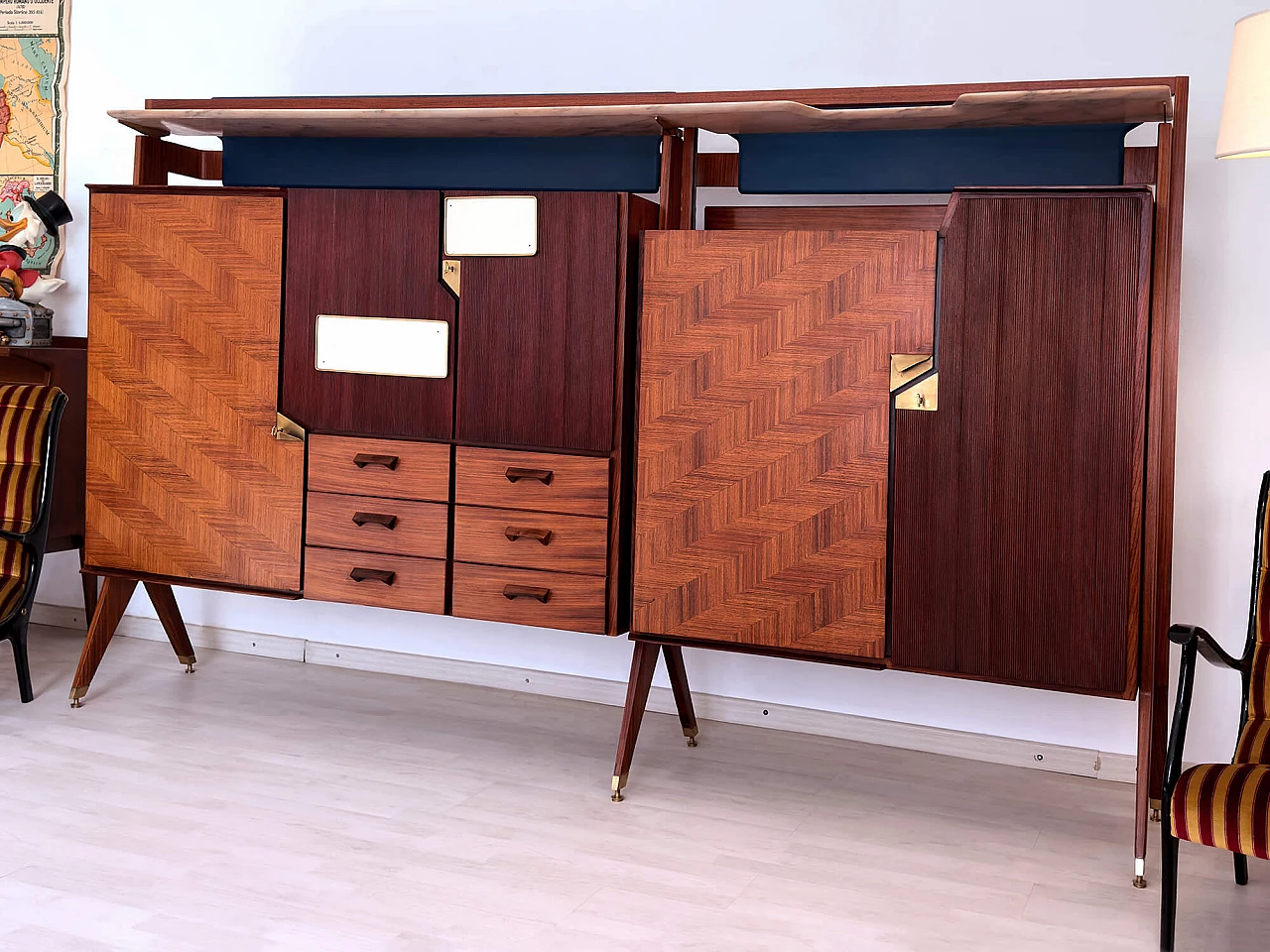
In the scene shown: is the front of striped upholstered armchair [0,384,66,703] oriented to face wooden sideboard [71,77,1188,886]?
no

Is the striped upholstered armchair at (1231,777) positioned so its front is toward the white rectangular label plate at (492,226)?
no

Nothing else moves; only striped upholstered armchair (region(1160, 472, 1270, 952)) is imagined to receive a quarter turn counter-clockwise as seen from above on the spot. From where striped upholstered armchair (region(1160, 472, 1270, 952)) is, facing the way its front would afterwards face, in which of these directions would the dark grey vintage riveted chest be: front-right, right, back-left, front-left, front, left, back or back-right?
back-right

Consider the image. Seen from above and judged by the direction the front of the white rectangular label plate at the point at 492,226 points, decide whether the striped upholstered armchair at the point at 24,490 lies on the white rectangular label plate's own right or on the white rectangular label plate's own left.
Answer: on the white rectangular label plate's own right

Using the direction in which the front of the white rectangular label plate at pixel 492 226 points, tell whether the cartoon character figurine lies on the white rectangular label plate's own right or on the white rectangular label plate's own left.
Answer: on the white rectangular label plate's own right

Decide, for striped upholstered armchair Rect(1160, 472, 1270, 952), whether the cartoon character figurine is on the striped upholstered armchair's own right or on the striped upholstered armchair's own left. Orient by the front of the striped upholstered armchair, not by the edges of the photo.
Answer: on the striped upholstered armchair's own right

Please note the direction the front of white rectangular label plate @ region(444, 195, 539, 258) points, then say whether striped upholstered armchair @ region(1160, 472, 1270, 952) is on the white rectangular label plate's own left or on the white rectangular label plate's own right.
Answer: on the white rectangular label plate's own left

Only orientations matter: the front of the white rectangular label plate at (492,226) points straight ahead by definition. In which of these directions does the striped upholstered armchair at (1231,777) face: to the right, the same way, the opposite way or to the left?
to the right

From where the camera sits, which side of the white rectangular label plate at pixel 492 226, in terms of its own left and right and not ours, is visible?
front

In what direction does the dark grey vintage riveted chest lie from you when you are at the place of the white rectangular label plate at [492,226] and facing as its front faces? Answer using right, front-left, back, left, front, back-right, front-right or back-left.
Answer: back-right
